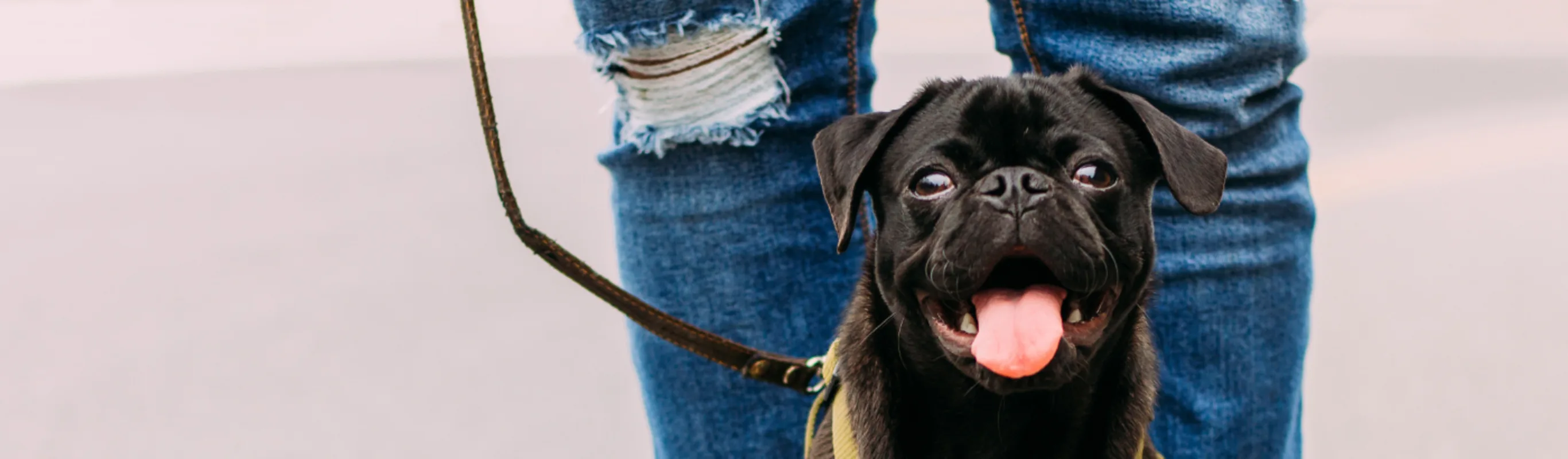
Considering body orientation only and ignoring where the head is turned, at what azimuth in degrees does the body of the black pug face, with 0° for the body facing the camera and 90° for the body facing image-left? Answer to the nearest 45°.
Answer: approximately 0°
